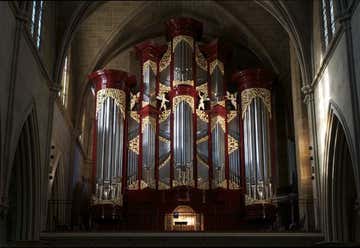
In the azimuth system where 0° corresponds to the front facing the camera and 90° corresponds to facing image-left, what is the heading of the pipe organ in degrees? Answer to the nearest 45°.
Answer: approximately 0°
